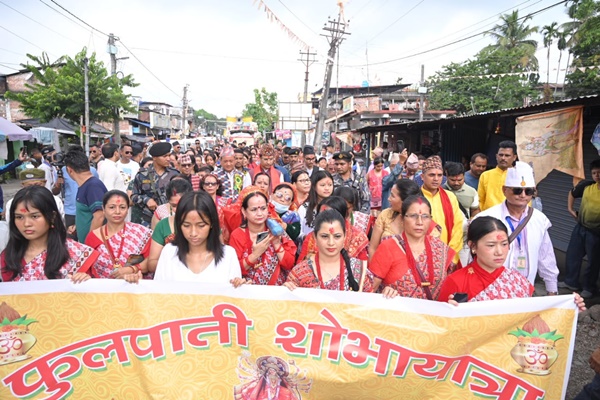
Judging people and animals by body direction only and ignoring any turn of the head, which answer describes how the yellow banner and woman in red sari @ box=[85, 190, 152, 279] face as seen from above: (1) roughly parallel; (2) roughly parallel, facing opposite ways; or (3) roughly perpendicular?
roughly parallel

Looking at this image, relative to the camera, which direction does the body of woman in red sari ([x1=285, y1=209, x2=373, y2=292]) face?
toward the camera

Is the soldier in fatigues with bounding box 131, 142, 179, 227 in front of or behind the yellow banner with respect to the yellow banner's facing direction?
behind

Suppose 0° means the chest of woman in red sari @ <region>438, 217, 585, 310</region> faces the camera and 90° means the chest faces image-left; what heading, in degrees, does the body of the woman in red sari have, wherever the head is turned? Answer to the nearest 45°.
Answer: approximately 315°

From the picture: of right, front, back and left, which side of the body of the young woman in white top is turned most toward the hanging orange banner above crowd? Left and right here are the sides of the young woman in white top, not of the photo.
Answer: left

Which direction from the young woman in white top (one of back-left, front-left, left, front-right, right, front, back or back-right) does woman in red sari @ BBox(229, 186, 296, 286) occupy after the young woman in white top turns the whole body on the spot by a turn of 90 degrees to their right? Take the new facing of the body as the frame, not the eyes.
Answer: back-right

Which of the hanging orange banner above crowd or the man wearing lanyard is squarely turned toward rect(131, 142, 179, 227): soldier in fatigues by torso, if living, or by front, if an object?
the hanging orange banner above crowd

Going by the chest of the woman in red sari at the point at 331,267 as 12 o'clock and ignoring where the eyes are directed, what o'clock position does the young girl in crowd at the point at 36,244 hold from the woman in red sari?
The young girl in crowd is roughly at 3 o'clock from the woman in red sari.

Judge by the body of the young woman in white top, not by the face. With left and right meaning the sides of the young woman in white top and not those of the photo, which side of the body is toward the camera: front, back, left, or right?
front

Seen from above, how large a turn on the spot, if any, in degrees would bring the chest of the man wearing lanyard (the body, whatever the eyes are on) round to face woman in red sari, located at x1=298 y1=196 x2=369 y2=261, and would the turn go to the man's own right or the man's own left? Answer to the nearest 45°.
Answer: approximately 90° to the man's own right

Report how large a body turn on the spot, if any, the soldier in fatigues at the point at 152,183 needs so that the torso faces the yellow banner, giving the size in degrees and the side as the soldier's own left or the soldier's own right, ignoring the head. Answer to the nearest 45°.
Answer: approximately 45° to the soldier's own right

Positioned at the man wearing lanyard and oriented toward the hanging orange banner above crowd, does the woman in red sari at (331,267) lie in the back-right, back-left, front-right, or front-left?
back-left

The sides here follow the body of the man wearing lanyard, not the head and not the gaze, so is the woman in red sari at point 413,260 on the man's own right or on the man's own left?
on the man's own right

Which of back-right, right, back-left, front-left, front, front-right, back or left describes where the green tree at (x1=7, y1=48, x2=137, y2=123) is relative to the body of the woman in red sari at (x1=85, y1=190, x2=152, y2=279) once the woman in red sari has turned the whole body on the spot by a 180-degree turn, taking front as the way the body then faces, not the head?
front

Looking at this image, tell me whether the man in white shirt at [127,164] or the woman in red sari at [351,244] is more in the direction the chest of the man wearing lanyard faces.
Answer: the woman in red sari

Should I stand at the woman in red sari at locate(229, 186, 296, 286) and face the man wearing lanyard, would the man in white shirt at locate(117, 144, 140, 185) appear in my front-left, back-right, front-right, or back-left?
back-left
